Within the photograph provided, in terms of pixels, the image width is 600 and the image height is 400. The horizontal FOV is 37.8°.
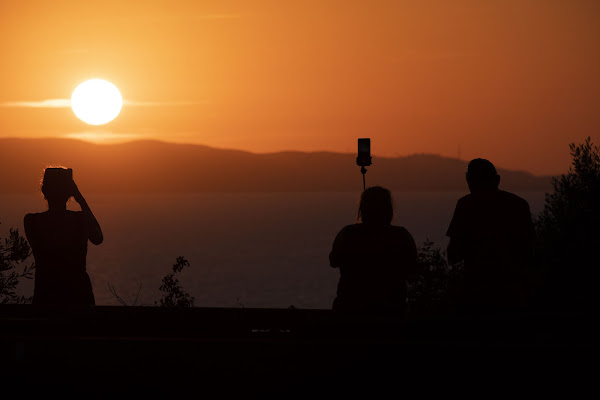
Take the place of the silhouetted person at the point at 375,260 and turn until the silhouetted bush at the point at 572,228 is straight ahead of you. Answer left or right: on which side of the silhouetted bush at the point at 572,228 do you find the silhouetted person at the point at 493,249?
right

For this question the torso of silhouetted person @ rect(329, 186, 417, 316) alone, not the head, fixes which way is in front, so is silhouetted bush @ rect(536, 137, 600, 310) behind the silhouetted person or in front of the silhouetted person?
in front

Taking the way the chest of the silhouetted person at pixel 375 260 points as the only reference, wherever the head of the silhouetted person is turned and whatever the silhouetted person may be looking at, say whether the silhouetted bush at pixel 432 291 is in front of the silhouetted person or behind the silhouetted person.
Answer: in front

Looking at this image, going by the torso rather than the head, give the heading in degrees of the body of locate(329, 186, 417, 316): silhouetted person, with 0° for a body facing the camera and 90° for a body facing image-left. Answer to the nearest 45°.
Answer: approximately 180°

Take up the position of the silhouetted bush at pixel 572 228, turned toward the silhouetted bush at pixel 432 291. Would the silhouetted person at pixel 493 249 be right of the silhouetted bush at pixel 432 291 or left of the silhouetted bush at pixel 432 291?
left

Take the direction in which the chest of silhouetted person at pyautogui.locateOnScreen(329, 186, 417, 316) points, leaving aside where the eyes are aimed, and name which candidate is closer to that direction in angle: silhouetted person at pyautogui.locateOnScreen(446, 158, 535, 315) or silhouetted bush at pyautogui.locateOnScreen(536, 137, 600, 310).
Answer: the silhouetted bush

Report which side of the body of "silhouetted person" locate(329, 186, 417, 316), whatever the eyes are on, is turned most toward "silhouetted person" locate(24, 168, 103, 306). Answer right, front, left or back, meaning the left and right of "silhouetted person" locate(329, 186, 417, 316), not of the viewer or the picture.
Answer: left

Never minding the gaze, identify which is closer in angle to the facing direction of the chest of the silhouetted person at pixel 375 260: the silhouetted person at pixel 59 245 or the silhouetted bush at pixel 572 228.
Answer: the silhouetted bush

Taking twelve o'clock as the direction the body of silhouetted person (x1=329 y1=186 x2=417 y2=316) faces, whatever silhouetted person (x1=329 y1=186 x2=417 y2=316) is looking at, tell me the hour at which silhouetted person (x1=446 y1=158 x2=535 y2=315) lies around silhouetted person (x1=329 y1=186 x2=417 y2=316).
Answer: silhouetted person (x1=446 y1=158 x2=535 y2=315) is roughly at 2 o'clock from silhouetted person (x1=329 y1=186 x2=417 y2=316).
